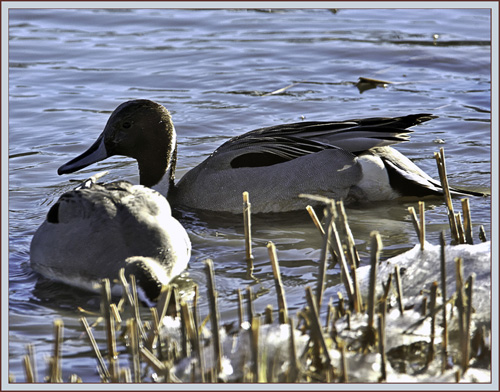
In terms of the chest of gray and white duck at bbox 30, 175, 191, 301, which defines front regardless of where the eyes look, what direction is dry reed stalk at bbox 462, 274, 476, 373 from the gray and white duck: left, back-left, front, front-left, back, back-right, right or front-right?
front

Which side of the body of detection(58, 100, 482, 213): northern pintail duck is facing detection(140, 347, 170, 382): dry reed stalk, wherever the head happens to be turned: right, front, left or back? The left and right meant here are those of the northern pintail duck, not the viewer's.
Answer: left

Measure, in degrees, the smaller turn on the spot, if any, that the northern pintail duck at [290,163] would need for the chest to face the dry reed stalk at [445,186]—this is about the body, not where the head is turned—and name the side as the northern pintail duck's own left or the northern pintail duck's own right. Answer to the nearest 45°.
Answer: approximately 135° to the northern pintail duck's own left

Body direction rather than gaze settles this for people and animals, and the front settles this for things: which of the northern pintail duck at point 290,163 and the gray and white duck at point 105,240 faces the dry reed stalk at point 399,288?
the gray and white duck

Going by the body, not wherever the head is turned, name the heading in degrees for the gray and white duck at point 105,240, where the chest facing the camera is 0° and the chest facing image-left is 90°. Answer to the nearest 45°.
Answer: approximately 315°

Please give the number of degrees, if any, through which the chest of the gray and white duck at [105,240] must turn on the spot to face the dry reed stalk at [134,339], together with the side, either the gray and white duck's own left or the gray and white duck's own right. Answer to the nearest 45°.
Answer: approximately 45° to the gray and white duck's own right

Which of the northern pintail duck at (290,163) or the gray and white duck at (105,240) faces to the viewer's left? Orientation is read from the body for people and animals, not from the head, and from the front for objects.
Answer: the northern pintail duck

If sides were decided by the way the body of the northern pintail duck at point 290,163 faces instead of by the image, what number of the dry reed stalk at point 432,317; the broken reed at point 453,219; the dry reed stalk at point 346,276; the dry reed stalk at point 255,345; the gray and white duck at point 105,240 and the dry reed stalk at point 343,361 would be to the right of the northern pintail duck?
0

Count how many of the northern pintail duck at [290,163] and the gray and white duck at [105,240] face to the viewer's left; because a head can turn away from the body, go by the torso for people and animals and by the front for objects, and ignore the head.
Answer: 1

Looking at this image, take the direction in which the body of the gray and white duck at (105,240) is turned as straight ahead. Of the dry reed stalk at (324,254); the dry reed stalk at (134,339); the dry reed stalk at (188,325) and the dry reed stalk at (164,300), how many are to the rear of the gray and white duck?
0

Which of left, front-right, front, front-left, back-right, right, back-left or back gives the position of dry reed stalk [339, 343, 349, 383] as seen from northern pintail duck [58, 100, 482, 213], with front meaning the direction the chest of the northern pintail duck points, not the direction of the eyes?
left

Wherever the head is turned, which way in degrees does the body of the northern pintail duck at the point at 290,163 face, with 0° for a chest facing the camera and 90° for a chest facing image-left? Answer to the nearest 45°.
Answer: approximately 90°

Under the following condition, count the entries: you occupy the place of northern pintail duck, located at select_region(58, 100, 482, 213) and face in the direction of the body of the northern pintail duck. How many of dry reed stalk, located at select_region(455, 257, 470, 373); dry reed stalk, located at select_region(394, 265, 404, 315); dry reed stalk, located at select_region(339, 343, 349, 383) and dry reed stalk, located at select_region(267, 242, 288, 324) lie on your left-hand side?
4

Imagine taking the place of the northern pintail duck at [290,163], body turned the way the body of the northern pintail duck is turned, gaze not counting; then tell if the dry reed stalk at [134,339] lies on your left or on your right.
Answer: on your left

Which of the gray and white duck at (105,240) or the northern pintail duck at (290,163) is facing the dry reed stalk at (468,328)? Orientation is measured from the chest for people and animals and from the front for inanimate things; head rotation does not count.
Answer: the gray and white duck

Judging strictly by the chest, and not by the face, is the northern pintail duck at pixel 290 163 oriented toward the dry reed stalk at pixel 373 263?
no

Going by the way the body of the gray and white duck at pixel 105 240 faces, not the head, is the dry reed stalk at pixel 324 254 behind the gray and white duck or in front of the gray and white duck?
in front

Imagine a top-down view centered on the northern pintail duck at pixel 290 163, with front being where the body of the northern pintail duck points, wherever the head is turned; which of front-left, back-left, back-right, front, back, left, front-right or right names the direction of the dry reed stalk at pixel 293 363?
left
